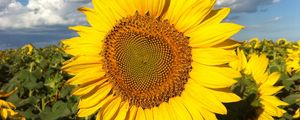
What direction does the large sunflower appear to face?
toward the camera

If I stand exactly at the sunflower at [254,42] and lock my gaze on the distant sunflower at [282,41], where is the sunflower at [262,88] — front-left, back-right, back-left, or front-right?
back-right

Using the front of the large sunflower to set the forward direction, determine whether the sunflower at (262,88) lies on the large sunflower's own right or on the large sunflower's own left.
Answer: on the large sunflower's own left

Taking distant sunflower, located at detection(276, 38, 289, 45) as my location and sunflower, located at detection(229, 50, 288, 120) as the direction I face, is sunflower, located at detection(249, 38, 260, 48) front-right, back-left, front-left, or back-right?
front-right

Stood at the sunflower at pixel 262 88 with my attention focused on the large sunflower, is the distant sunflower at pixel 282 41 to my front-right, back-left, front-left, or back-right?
back-right

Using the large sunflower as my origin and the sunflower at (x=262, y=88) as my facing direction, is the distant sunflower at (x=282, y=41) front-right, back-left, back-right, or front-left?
front-left

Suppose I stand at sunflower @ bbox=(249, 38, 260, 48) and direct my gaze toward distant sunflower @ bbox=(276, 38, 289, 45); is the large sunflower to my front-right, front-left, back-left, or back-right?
back-right
